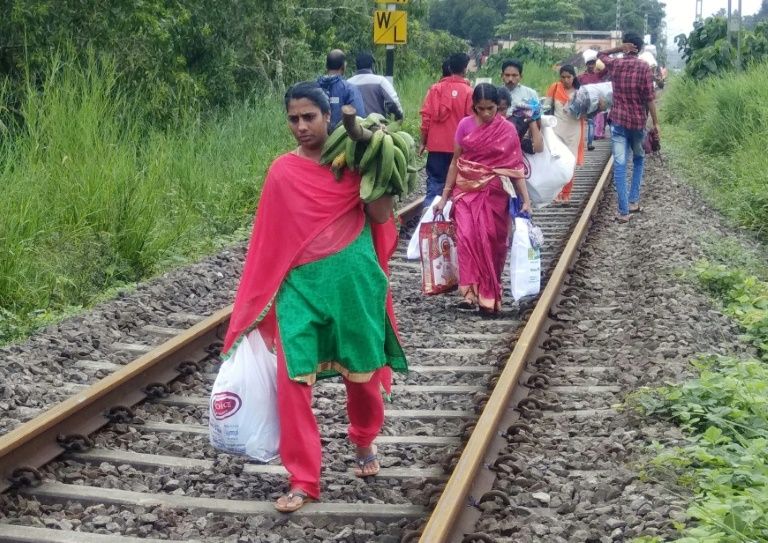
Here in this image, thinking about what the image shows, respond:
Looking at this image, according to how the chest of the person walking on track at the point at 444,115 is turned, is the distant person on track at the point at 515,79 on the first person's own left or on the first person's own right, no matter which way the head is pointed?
on the first person's own right

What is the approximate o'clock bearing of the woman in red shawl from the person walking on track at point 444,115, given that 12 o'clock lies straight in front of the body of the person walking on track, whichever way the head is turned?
The woman in red shawl is roughly at 6 o'clock from the person walking on track.

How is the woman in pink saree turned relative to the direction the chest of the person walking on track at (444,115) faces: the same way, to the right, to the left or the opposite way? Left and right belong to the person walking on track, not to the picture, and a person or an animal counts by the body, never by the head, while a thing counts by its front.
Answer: the opposite way

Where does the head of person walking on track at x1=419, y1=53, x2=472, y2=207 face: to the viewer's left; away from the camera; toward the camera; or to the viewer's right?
away from the camera

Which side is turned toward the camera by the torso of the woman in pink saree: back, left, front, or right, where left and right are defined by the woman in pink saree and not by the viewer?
front

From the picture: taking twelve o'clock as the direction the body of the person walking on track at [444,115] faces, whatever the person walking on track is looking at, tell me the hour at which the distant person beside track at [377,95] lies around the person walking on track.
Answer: The distant person beside track is roughly at 10 o'clock from the person walking on track.

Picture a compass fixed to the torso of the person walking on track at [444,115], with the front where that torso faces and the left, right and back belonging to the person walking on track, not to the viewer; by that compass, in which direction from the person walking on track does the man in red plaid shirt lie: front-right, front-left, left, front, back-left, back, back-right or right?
front-right

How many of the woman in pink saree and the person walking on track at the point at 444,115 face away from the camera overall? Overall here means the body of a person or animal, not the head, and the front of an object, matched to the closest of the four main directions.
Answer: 1

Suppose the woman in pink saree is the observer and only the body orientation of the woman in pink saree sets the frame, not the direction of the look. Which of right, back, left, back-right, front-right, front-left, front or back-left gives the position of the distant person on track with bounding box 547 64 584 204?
back

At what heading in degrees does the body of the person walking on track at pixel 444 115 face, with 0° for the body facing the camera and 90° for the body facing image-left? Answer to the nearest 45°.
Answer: approximately 180°

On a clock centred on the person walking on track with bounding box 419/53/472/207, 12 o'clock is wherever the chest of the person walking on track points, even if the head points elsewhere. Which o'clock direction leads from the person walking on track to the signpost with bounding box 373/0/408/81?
The signpost is roughly at 12 o'clock from the person walking on track.

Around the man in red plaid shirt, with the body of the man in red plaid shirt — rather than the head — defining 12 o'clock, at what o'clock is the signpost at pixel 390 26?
The signpost is roughly at 11 o'clock from the man in red plaid shirt.

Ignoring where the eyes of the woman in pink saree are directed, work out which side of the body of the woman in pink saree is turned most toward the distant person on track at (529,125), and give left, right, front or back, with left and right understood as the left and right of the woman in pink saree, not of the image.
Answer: back
